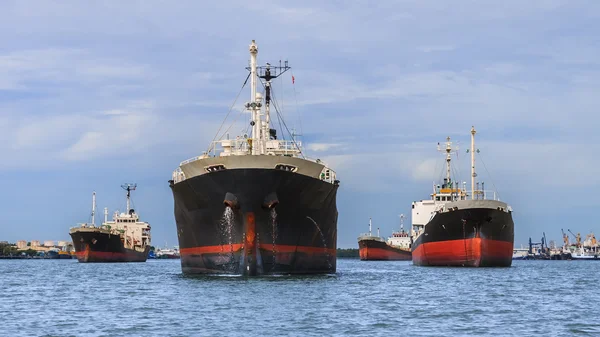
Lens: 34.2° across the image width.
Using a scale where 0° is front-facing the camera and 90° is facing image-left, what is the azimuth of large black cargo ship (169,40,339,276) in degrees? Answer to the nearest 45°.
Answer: approximately 0°
